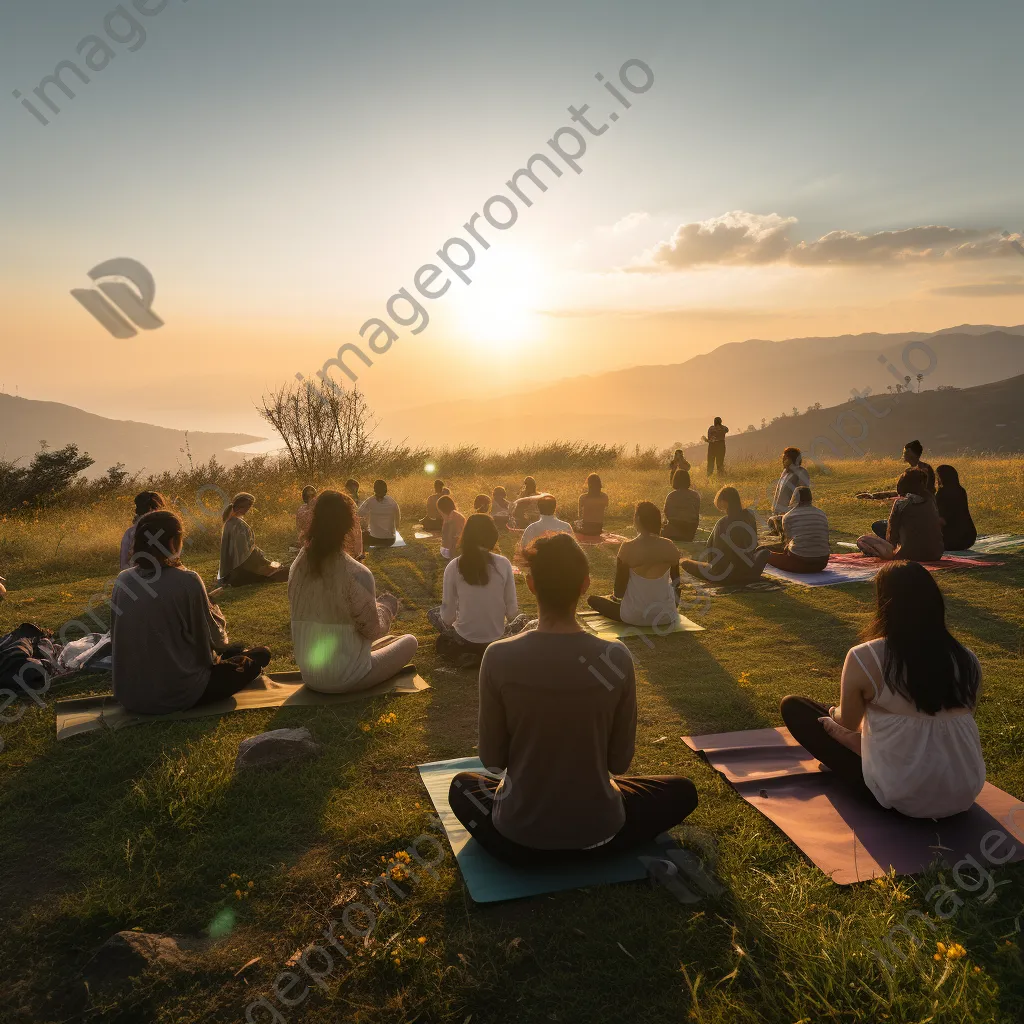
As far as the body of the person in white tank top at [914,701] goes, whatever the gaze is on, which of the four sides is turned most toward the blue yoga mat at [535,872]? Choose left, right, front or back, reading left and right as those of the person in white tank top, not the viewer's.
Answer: left

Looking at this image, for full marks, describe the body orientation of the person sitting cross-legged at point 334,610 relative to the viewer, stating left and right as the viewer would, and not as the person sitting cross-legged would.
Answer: facing away from the viewer and to the right of the viewer

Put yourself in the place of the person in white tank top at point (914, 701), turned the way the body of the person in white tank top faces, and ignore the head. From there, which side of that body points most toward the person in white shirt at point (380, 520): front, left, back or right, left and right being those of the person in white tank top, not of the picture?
front

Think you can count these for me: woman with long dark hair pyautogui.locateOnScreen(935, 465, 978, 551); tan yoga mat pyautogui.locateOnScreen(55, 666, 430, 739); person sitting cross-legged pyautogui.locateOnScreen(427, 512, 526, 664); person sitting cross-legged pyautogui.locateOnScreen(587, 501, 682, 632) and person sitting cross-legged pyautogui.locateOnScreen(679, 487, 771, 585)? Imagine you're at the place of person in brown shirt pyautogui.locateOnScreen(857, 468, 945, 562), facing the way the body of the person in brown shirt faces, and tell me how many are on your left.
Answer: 4

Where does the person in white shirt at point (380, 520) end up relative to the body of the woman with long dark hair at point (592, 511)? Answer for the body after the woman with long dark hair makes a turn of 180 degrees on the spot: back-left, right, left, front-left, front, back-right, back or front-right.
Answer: right

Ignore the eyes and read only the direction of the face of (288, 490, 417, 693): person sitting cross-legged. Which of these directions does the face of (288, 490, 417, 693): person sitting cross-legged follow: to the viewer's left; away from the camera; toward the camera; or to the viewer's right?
away from the camera

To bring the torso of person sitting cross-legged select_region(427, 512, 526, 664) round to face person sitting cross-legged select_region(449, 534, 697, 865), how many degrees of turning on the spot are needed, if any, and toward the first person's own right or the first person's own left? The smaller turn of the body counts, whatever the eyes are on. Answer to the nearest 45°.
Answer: approximately 180°

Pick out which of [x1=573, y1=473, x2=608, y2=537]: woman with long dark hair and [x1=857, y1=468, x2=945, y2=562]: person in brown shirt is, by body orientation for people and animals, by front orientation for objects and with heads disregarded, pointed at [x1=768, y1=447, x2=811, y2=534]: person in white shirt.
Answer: the person in brown shirt

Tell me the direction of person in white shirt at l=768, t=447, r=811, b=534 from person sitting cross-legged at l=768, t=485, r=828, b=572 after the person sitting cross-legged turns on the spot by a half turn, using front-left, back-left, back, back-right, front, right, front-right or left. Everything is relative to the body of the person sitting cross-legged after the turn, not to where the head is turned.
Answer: back-left

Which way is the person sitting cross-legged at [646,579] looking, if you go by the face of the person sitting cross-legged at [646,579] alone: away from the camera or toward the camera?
away from the camera

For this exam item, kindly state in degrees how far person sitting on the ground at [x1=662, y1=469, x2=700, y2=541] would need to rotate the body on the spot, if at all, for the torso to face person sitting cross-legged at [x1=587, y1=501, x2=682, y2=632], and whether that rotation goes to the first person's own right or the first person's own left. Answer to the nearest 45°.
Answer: approximately 180°

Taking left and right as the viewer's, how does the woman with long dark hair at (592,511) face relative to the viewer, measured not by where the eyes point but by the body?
facing away from the viewer

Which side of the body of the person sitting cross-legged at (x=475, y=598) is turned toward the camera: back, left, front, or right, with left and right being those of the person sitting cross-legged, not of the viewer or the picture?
back

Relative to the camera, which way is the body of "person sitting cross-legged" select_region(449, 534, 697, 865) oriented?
away from the camera
